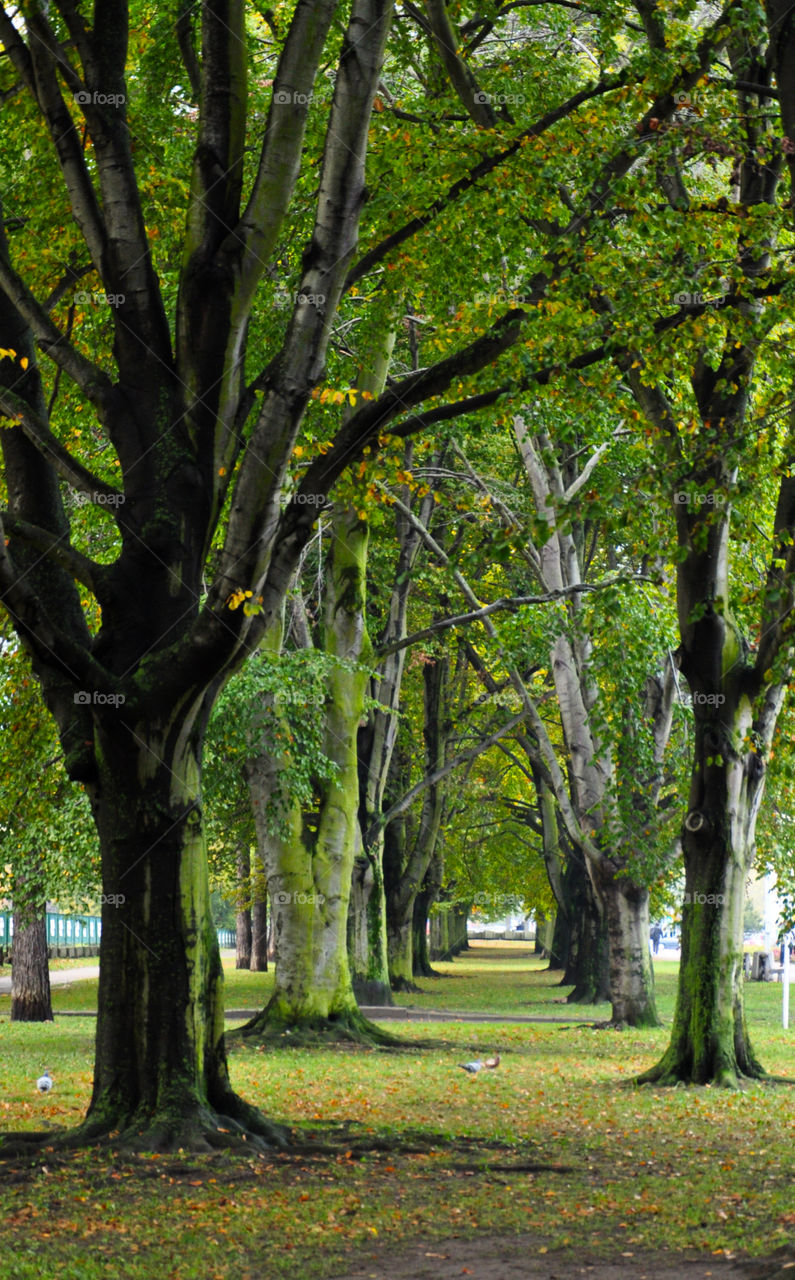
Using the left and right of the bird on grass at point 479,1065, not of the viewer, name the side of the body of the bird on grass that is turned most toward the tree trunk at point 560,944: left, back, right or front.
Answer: left

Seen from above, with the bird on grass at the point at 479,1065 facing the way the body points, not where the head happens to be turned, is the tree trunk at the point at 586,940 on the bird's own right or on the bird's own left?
on the bird's own left

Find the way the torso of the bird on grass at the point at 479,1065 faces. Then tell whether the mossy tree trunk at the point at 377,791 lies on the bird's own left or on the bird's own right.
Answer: on the bird's own left

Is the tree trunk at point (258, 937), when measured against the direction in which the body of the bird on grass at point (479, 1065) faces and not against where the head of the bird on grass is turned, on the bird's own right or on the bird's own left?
on the bird's own left

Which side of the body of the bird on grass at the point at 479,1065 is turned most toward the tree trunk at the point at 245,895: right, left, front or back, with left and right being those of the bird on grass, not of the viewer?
left

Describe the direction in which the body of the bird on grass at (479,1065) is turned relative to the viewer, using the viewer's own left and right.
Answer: facing to the right of the viewer

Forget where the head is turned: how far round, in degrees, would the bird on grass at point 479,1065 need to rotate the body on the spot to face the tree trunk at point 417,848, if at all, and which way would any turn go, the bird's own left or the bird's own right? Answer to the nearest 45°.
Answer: approximately 90° to the bird's own left

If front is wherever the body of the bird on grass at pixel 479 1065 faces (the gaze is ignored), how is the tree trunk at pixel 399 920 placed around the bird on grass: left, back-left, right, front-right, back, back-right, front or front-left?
left

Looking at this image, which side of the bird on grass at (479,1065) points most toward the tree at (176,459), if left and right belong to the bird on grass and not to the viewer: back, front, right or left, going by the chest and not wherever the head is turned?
right

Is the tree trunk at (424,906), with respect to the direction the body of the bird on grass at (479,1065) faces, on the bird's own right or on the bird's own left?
on the bird's own left
